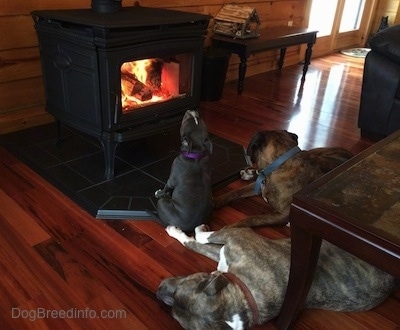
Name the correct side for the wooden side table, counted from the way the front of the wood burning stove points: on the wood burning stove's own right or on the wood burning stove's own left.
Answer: on the wood burning stove's own left

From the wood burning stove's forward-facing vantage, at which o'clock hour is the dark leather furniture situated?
The dark leather furniture is roughly at 10 o'clock from the wood burning stove.

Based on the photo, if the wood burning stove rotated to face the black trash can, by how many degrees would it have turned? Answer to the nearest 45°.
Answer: approximately 90° to its left

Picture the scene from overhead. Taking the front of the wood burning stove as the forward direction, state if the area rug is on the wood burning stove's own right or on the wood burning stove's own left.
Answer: on the wood burning stove's own left

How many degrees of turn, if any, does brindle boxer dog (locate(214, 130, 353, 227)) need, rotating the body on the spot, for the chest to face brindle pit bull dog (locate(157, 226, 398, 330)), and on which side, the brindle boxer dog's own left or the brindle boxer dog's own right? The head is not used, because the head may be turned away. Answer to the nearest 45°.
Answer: approximately 90° to the brindle boxer dog's own left

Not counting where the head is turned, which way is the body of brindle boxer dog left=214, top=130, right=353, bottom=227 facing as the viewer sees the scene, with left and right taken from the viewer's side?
facing to the left of the viewer
